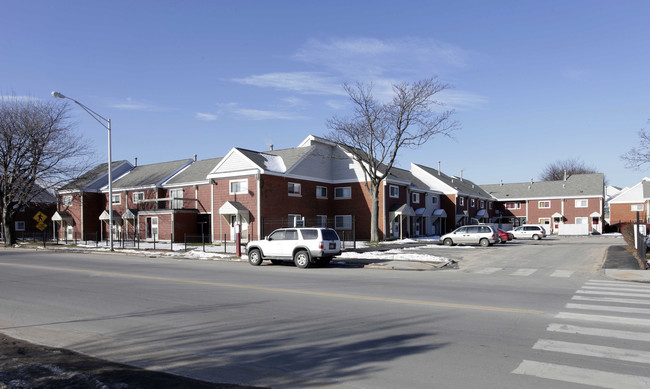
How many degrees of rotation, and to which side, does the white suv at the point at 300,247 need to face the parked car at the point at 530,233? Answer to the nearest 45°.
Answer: approximately 90° to its right

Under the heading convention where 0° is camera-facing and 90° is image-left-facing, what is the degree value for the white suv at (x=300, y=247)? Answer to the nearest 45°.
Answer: approximately 135°

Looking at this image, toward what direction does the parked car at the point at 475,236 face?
to the viewer's left

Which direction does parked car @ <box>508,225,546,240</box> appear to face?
to the viewer's left

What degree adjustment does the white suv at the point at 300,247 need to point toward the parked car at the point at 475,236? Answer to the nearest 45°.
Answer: approximately 90° to its right
